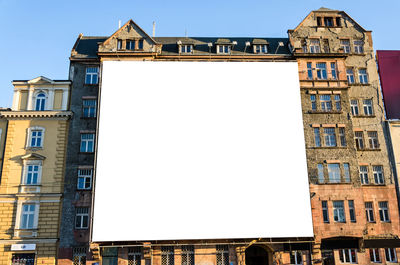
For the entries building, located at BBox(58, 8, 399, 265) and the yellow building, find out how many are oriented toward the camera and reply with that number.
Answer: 2

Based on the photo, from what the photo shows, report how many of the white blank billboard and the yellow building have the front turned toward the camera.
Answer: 2

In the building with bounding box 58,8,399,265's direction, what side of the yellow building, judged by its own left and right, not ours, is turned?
left

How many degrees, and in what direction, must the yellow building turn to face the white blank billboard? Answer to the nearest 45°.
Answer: approximately 45° to its left

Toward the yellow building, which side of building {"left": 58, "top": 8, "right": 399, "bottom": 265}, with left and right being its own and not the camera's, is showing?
right

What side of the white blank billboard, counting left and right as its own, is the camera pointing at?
front

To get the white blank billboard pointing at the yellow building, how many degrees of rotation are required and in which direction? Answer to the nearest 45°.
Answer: approximately 90° to its right

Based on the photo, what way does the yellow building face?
toward the camera
